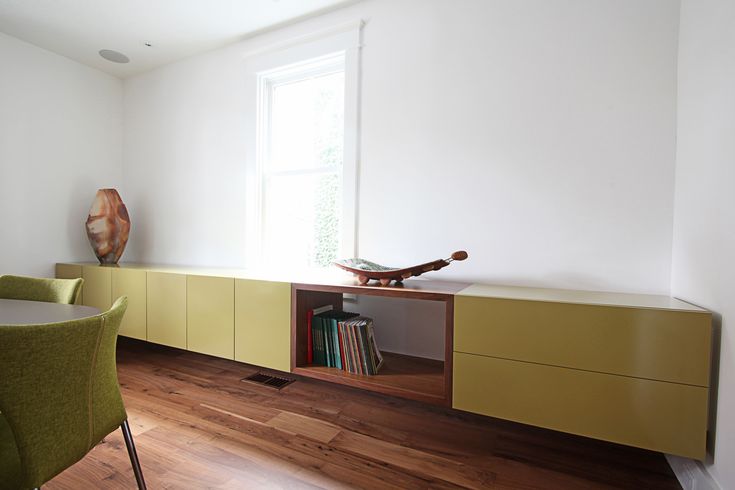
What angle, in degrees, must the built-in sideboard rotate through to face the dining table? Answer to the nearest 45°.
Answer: approximately 45° to its right

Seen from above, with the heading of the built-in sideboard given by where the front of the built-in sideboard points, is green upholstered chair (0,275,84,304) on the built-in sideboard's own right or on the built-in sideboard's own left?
on the built-in sideboard's own right

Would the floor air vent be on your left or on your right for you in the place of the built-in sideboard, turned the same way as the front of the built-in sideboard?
on your right

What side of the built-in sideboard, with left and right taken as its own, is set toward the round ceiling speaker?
right
